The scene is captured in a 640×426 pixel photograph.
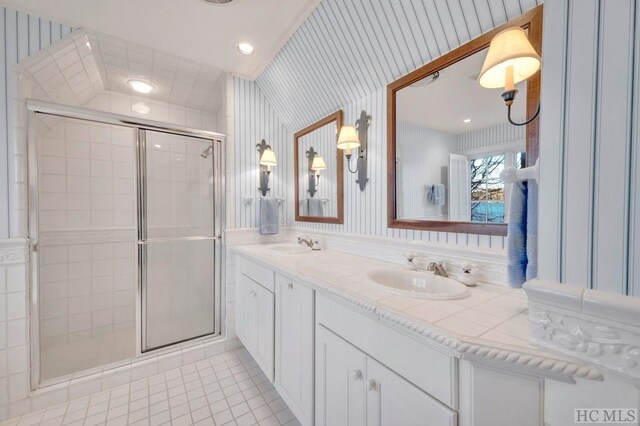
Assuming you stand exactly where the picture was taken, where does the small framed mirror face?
facing the viewer and to the left of the viewer

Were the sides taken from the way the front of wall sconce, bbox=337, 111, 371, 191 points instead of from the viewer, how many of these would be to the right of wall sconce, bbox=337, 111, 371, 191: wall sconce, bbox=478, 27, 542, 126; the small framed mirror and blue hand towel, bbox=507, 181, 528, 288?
1

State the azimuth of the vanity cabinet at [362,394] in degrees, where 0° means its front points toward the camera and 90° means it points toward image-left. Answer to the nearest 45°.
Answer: approximately 45°

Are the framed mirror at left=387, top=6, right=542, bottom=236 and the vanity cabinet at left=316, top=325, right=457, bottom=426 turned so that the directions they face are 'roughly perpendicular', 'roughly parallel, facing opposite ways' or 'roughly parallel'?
roughly parallel

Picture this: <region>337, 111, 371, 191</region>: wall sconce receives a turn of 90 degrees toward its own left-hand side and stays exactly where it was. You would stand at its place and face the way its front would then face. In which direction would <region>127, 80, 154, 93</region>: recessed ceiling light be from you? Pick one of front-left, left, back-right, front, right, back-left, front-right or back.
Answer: back-right

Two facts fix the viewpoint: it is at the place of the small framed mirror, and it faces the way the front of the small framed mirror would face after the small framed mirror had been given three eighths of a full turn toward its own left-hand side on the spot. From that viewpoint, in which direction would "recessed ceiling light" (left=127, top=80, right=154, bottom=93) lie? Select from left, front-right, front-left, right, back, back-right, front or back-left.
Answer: back
